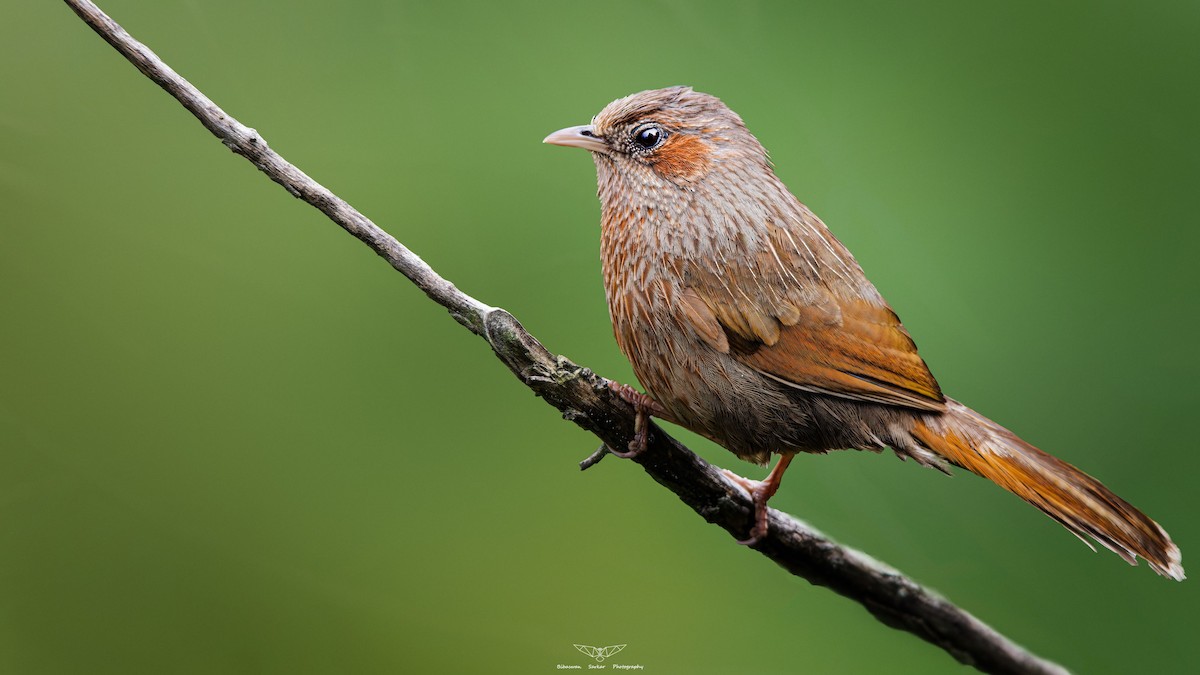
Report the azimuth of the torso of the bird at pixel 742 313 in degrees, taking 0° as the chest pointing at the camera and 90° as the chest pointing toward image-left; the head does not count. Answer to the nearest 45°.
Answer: approximately 90°
